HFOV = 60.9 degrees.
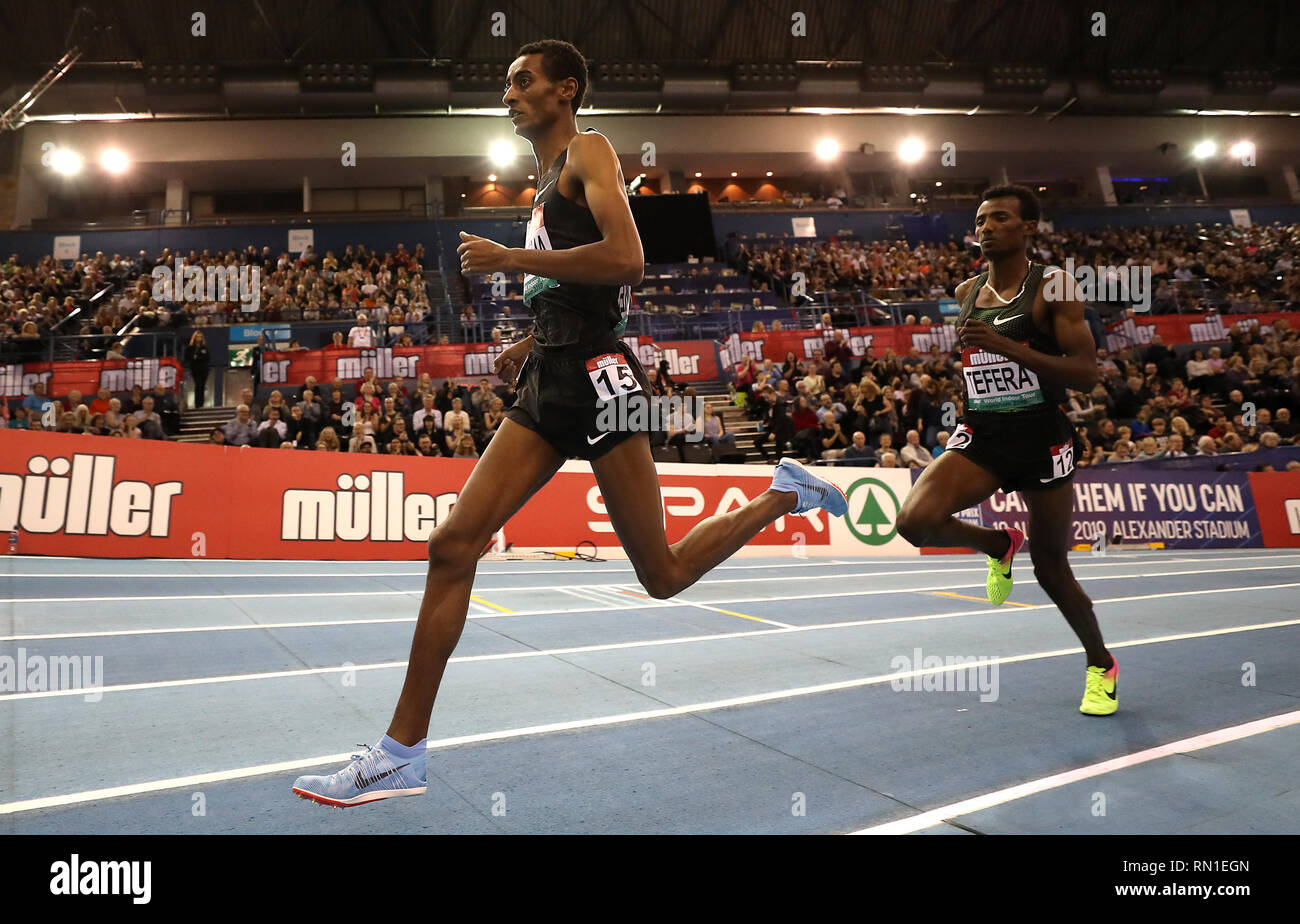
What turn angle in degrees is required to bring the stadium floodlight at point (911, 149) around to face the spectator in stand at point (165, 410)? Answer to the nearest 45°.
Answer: approximately 45° to its right

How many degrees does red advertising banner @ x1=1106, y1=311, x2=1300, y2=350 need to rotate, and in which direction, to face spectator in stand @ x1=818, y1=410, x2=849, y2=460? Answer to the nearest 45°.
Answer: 0° — it already faces them

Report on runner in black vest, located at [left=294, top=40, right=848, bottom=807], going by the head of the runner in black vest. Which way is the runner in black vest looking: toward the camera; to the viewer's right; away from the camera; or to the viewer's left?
to the viewer's left

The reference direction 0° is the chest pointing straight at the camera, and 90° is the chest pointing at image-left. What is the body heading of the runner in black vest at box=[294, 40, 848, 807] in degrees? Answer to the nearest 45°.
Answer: approximately 90°

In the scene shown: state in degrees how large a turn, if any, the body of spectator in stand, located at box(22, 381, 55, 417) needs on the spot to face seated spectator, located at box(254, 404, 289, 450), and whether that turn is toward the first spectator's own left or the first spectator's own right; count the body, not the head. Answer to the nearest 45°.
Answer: approximately 45° to the first spectator's own left

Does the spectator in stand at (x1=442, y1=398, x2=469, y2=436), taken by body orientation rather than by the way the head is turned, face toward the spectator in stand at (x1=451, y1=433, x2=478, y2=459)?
yes
